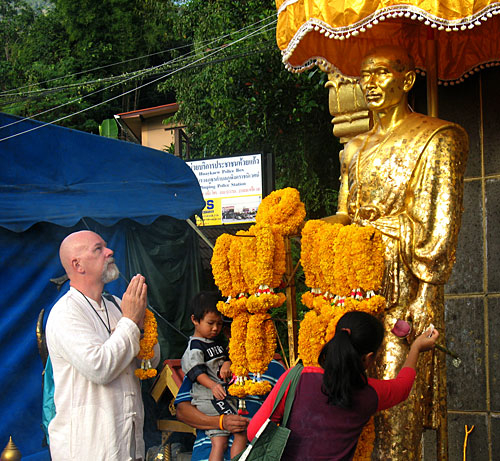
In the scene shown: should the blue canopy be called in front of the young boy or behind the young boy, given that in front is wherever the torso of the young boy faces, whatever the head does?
behind

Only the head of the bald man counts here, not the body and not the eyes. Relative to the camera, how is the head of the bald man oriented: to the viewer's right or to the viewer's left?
to the viewer's right

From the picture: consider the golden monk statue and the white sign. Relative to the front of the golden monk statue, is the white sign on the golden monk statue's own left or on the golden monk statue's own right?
on the golden monk statue's own right

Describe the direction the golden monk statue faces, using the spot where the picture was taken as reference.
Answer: facing the viewer and to the left of the viewer

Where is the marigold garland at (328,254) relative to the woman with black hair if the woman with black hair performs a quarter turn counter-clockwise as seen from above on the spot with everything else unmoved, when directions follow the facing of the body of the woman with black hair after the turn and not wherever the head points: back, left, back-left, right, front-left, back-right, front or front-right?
front-right

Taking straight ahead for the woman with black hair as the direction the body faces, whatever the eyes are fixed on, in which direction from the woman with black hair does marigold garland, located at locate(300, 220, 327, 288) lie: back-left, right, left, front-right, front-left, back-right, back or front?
front-left

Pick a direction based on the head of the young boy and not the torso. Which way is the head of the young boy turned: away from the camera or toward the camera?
toward the camera

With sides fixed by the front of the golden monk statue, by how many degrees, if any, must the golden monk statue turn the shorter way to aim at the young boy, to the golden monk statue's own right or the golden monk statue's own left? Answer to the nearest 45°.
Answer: approximately 45° to the golden monk statue's own right

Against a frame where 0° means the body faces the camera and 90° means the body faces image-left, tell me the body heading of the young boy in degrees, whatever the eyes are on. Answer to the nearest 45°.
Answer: approximately 315°

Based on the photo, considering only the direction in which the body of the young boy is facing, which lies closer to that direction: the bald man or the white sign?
the bald man

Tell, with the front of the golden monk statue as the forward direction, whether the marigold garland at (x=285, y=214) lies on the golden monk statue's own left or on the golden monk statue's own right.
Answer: on the golden monk statue's own right

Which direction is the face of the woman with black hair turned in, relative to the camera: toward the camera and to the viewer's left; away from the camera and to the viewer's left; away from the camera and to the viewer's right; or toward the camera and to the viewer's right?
away from the camera and to the viewer's right

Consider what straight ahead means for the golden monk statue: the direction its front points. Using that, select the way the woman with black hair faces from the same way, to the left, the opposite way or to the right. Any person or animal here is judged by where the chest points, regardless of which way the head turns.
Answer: the opposite way
